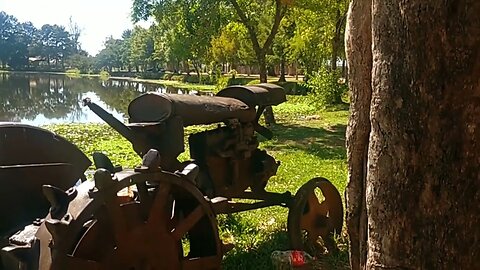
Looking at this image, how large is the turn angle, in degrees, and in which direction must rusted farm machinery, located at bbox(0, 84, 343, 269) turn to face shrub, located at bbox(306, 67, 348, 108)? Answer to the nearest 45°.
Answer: approximately 45° to its left

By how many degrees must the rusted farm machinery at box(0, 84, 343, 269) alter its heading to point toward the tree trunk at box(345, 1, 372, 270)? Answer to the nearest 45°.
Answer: approximately 45° to its right

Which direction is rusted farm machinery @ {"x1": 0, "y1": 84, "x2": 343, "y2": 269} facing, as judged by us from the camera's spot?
facing away from the viewer and to the right of the viewer

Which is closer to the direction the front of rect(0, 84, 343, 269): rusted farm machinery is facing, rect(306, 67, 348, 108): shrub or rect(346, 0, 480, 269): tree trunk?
the shrub

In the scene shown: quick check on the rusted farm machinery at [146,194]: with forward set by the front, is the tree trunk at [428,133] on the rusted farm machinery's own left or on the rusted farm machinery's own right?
on the rusted farm machinery's own right
